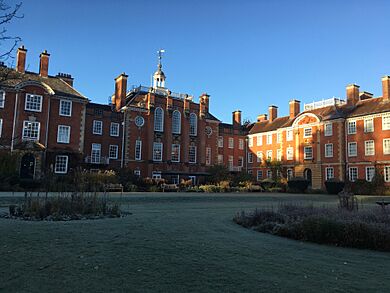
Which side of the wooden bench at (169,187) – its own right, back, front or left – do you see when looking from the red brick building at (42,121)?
right

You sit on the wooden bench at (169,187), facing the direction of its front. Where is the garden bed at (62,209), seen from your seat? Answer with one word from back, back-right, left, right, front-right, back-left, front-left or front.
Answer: front

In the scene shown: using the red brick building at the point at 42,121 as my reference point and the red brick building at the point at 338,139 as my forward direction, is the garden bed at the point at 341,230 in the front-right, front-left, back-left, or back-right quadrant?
front-right

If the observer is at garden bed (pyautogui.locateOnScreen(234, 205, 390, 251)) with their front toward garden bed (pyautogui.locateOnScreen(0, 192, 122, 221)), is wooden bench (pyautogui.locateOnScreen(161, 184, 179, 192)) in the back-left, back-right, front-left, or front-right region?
front-right

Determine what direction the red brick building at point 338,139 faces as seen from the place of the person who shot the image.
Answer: facing the viewer and to the left of the viewer

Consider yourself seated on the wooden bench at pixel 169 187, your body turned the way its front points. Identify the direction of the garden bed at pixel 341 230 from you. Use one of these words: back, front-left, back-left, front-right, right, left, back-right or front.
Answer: front

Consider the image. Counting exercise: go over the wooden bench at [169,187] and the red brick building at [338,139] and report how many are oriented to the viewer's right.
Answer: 0

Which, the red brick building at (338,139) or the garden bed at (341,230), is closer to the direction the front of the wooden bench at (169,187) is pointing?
the garden bed

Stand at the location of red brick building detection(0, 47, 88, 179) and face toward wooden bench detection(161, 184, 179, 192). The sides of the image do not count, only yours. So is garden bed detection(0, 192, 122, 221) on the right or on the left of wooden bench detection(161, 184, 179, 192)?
right

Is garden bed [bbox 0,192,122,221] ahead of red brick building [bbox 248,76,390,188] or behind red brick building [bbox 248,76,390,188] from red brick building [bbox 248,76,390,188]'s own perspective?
ahead

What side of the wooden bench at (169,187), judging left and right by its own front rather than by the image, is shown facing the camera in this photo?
front

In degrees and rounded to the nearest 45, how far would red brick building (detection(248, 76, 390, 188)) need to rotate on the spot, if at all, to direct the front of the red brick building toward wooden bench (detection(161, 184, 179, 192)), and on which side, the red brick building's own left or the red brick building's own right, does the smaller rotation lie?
0° — it already faces it

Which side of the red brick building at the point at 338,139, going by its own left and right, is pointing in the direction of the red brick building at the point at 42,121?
front

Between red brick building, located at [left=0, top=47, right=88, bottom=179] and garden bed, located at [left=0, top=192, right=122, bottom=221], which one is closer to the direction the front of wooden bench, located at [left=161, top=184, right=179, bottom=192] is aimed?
the garden bed

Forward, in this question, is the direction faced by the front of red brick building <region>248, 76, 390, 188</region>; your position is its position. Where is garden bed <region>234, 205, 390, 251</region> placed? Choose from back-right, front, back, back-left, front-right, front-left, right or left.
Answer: front-left

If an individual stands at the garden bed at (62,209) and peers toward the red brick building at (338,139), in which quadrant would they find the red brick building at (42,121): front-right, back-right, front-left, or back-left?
front-left
